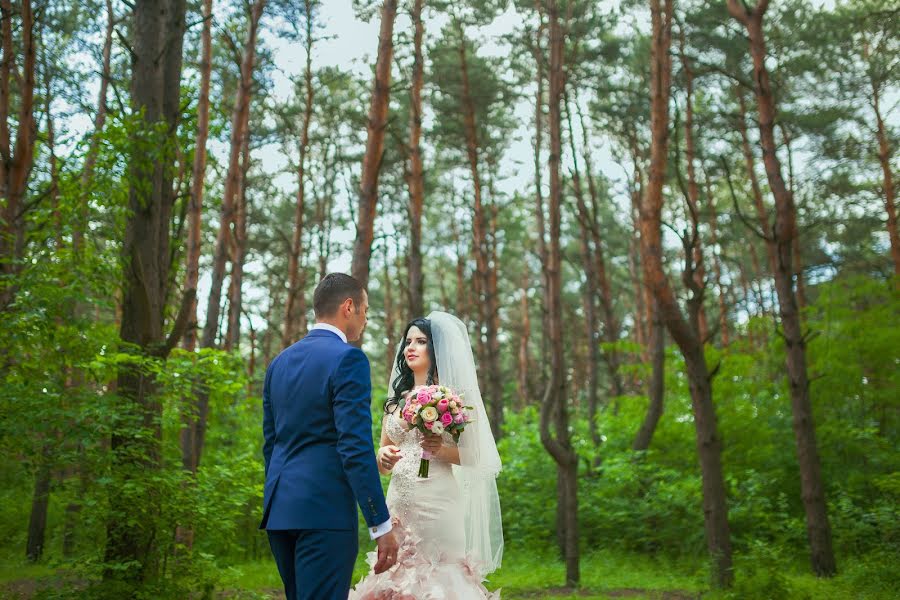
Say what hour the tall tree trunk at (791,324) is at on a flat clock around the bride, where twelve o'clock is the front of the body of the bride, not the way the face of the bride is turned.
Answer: The tall tree trunk is roughly at 6 o'clock from the bride.

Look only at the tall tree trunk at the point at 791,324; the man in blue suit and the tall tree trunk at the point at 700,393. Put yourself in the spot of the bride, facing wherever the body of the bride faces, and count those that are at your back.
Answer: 2

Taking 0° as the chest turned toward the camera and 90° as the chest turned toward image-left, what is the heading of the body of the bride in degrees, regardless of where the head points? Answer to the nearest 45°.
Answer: approximately 45°

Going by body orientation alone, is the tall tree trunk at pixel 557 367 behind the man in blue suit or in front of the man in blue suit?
in front

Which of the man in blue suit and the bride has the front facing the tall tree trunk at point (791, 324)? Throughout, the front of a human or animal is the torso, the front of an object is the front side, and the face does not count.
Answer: the man in blue suit

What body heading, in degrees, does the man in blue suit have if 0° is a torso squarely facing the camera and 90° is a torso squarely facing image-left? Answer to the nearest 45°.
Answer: approximately 225°

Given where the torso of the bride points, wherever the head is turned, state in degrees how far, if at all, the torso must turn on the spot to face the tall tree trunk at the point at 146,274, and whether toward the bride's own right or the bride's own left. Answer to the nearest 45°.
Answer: approximately 45° to the bride's own right

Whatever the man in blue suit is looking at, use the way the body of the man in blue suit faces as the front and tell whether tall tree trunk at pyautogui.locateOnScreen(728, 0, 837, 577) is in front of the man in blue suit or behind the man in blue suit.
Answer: in front

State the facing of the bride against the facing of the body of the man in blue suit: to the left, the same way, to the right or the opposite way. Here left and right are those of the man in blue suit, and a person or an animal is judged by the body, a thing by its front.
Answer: the opposite way
